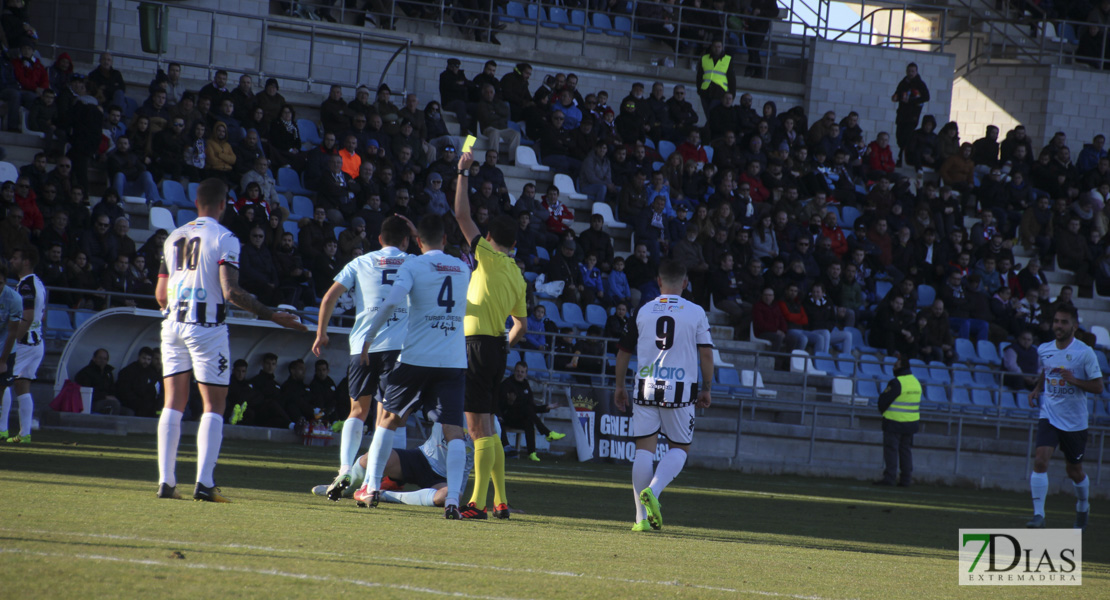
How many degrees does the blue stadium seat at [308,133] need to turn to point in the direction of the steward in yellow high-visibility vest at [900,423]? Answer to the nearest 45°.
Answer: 0° — it already faces them

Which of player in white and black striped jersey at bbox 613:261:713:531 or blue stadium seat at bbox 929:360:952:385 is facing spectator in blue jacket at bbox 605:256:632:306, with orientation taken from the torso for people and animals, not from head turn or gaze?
the player in white and black striped jersey

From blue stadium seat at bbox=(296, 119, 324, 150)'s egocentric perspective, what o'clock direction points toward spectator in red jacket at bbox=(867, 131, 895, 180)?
The spectator in red jacket is roughly at 10 o'clock from the blue stadium seat.

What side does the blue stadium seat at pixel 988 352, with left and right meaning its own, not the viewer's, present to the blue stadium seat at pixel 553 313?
right

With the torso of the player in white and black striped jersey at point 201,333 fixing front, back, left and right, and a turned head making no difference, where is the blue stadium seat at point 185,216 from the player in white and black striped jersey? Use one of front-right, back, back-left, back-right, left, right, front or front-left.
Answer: front-left

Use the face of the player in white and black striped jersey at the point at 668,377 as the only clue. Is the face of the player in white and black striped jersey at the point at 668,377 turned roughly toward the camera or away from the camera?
away from the camera

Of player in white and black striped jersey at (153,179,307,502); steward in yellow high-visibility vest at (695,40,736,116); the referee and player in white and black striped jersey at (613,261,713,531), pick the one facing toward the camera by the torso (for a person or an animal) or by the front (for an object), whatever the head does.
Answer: the steward in yellow high-visibility vest

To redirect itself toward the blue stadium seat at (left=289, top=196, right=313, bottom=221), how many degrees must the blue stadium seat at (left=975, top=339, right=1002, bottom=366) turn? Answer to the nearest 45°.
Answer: approximately 90° to its right

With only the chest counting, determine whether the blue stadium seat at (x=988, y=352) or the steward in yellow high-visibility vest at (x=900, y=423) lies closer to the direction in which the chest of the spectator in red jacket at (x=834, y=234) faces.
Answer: the steward in yellow high-visibility vest

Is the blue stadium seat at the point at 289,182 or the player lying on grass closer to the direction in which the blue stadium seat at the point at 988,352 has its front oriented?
the player lying on grass

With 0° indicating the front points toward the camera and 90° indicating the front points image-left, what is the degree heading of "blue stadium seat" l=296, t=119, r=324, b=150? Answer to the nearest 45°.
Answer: approximately 315°
